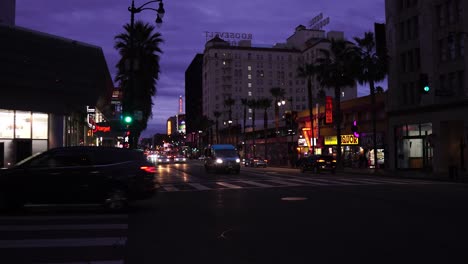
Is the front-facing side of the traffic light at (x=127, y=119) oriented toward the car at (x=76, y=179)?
yes

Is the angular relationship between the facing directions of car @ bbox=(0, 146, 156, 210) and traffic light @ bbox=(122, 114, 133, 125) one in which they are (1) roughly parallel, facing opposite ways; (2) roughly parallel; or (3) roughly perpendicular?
roughly perpendicular

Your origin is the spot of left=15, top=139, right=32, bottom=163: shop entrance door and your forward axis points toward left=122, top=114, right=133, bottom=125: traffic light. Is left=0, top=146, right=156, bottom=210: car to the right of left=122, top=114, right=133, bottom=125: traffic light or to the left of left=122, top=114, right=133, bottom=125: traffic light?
right

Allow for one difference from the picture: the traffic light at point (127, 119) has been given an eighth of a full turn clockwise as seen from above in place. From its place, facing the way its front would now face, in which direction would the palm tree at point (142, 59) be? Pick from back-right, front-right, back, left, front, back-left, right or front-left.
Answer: back-right

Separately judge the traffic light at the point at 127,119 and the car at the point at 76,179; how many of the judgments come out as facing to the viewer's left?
1

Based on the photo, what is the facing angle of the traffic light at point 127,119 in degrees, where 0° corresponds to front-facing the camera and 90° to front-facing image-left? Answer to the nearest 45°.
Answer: approximately 0°

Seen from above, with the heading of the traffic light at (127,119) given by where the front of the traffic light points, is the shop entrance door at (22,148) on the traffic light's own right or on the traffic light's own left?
on the traffic light's own right

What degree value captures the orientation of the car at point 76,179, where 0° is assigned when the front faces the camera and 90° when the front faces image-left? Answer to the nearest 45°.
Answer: approximately 90°

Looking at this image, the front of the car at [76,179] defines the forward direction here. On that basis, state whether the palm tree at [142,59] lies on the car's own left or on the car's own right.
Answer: on the car's own right

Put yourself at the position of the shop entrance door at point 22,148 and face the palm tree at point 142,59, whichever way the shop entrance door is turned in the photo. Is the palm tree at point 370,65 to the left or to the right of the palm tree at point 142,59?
right

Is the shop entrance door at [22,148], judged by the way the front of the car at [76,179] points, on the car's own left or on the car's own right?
on the car's own right
